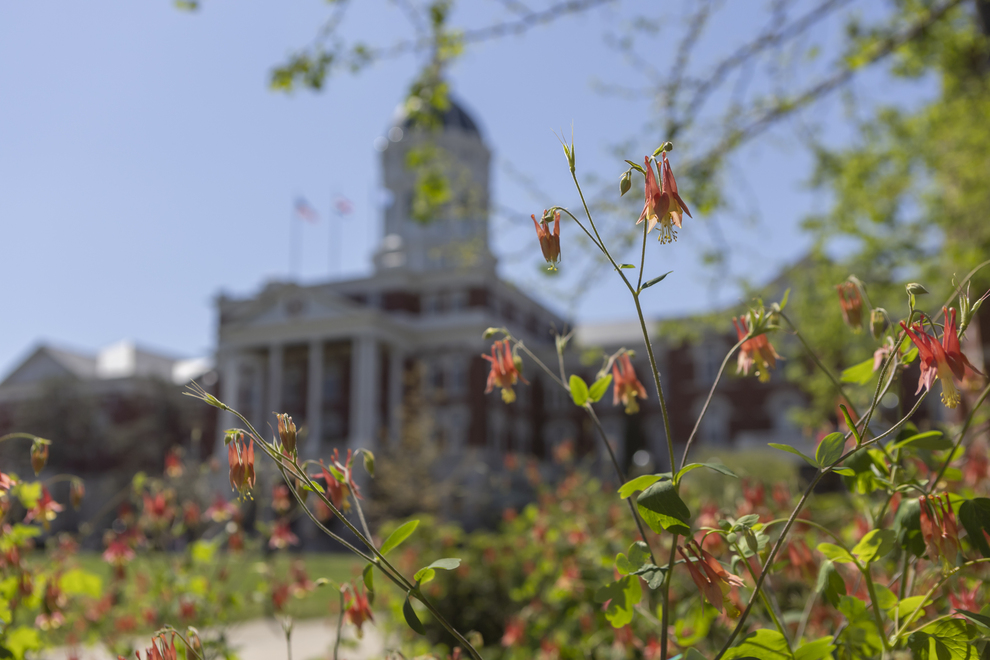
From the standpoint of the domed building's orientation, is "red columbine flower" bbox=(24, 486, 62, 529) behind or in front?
in front

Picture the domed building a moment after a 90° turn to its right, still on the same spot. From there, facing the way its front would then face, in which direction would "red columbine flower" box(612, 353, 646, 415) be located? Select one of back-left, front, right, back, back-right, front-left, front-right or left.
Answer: back-left

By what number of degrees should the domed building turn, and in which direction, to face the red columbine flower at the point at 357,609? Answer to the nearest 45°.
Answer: approximately 45° to its left

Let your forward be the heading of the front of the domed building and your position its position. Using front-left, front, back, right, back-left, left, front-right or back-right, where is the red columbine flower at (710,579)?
front-left

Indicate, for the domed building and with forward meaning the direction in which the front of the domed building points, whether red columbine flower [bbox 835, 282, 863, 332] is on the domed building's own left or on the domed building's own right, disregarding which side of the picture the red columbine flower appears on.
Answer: on the domed building's own left

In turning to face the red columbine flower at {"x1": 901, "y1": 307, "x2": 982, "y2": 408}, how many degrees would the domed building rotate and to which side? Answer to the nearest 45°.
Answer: approximately 45° to its left

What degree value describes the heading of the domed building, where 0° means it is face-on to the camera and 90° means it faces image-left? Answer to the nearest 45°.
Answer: approximately 45°

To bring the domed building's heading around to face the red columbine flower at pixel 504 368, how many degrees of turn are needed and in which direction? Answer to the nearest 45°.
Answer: approximately 45° to its left

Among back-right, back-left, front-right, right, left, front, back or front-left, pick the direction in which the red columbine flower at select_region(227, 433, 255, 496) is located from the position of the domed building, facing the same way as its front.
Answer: front-left

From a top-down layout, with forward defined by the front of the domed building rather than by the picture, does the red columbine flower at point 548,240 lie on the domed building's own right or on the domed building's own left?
on the domed building's own left
